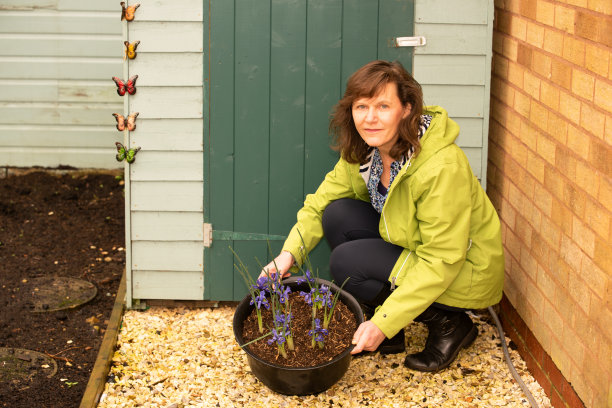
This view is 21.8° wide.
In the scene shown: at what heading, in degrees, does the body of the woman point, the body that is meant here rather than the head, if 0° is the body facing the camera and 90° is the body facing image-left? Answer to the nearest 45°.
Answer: approximately 45°

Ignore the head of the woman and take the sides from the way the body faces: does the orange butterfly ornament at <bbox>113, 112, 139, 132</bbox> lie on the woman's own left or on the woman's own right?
on the woman's own right

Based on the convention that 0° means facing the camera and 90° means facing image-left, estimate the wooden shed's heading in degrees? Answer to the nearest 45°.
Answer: approximately 0°
